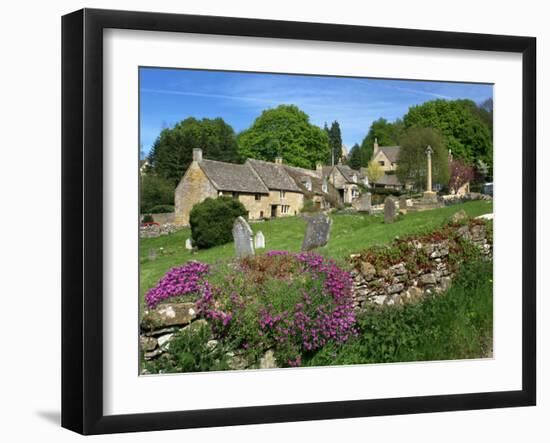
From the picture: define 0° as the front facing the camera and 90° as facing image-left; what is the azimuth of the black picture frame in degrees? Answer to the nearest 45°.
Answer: approximately 315°
